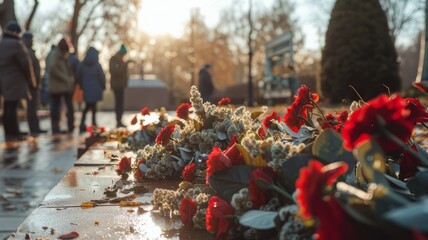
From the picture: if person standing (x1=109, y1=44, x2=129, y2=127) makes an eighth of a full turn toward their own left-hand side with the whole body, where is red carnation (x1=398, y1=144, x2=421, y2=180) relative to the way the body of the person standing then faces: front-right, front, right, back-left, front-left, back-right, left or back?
back-right

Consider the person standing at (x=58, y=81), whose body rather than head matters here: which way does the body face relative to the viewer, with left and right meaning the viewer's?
facing away from the viewer and to the right of the viewer

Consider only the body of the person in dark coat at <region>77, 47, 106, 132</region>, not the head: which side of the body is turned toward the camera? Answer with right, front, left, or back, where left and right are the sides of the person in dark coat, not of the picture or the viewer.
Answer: back

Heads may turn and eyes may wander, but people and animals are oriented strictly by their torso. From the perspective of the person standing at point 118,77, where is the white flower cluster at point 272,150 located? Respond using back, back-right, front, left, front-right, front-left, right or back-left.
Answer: right

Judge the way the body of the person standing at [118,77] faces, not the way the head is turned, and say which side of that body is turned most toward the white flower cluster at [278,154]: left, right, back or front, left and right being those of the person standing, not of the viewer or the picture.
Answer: right

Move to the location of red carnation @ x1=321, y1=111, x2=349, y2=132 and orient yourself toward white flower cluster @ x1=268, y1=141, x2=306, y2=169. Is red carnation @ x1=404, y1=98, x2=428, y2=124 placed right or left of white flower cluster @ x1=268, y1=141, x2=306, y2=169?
left
